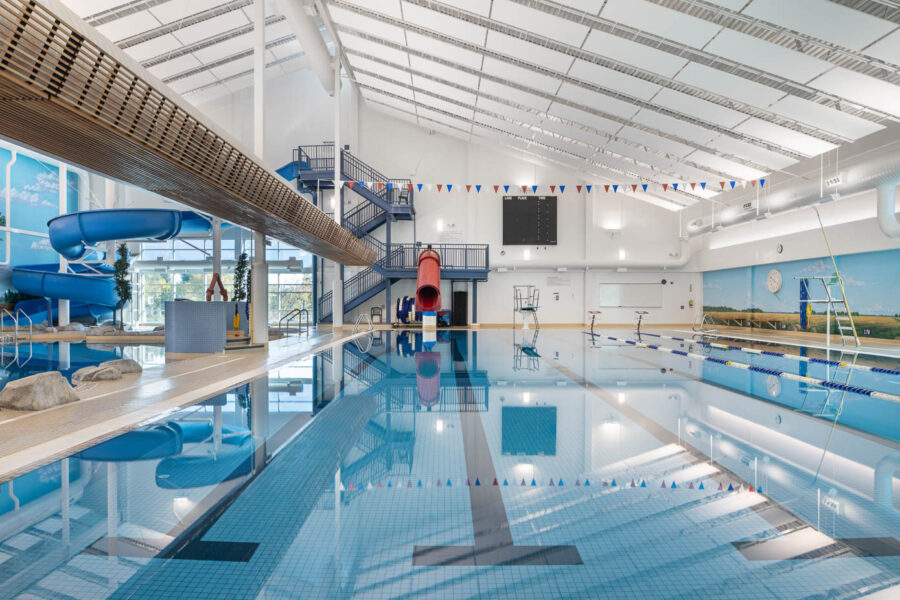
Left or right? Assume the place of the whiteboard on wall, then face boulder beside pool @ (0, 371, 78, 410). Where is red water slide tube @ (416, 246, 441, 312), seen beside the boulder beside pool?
right

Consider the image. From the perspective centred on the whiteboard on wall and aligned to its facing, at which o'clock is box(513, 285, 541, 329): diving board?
The diving board is roughly at 2 o'clock from the whiteboard on wall.

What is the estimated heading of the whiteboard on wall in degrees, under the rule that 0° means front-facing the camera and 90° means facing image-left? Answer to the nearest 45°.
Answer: approximately 0°

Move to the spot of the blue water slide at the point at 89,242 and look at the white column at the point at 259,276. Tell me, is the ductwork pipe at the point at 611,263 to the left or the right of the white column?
left

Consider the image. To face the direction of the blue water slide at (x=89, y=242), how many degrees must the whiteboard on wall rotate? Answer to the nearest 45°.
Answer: approximately 45° to its right

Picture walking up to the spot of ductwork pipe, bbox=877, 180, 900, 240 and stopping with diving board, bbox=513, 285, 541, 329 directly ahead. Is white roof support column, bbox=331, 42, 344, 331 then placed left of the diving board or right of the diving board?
left

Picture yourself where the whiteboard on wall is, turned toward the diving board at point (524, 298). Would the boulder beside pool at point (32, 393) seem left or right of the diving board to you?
left

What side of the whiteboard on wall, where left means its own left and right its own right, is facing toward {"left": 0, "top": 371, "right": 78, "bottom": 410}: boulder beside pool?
front

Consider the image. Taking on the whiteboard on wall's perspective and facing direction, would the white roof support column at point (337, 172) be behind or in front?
in front

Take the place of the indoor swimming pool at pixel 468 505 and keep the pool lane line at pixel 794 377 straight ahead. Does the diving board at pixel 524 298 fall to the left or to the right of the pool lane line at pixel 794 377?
left

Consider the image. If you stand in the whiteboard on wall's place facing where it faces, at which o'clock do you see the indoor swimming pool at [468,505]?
The indoor swimming pool is roughly at 12 o'clock from the whiteboard on wall.

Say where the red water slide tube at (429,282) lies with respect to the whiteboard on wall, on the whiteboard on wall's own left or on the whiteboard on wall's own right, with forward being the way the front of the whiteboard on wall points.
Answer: on the whiteboard on wall's own right

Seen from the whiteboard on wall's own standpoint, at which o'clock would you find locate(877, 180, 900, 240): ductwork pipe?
The ductwork pipe is roughly at 11 o'clock from the whiteboard on wall.
